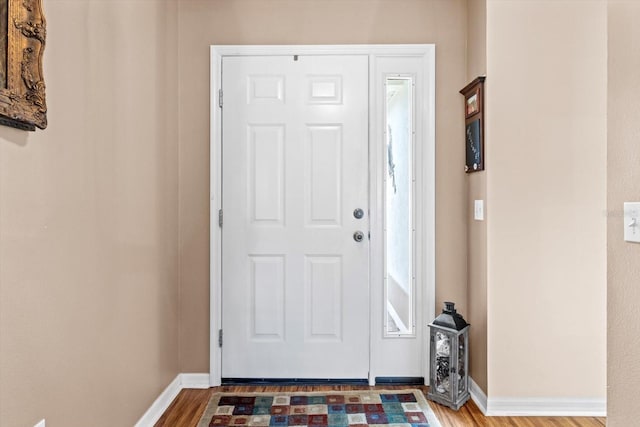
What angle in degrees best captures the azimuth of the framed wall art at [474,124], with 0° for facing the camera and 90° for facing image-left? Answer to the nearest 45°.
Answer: approximately 45°

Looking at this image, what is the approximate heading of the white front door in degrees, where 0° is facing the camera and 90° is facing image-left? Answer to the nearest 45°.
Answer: approximately 0°

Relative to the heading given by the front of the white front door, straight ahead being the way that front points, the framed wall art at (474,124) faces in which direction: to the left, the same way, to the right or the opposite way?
to the right

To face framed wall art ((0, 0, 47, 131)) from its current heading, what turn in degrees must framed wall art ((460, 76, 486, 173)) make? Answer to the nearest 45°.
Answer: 0° — it already faces it

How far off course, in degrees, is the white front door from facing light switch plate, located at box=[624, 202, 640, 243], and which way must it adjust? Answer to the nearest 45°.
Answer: approximately 45° to its left

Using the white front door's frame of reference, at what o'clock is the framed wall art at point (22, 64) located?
The framed wall art is roughly at 1 o'clock from the white front door.

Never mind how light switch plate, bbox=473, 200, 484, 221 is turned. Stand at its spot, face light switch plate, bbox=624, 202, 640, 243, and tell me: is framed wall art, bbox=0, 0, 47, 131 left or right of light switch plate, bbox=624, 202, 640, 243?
right

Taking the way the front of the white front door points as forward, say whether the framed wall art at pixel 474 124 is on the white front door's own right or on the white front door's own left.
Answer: on the white front door's own left
